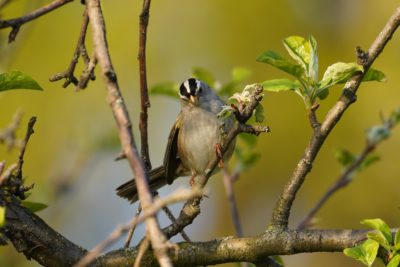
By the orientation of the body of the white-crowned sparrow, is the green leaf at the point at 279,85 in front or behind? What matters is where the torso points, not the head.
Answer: in front

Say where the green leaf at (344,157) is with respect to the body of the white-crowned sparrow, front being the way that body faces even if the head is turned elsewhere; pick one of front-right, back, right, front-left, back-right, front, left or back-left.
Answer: left

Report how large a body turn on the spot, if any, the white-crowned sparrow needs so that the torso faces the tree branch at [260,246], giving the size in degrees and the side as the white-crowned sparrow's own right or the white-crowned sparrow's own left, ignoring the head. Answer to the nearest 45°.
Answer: approximately 45° to the white-crowned sparrow's own left

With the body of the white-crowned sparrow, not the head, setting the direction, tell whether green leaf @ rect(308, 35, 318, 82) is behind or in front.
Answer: in front

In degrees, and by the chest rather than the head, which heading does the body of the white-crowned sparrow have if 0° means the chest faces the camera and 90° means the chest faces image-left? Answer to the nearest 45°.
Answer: approximately 315°

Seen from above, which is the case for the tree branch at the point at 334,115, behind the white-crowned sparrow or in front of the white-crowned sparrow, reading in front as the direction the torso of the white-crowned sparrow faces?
in front

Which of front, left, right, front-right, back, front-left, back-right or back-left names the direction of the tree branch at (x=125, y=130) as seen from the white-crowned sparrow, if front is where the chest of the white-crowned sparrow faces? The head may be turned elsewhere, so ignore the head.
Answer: front-right
